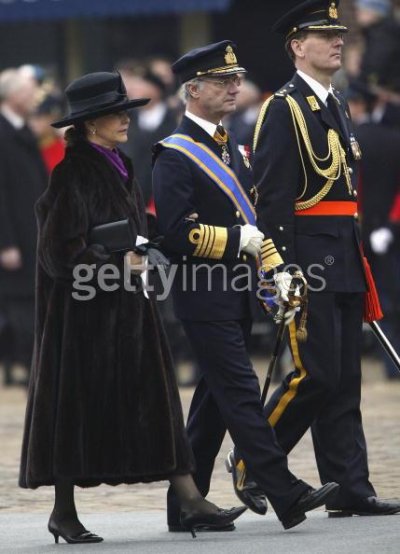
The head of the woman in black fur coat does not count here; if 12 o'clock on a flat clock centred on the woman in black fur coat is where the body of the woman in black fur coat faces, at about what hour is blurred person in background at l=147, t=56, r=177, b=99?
The blurred person in background is roughly at 9 o'clock from the woman in black fur coat.

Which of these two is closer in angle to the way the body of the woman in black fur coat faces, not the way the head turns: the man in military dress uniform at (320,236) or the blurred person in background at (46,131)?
the man in military dress uniform

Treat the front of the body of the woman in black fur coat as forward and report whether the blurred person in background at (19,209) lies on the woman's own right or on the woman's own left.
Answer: on the woman's own left

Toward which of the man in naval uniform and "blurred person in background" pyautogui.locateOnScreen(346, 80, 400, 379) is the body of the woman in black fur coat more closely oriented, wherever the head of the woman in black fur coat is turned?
the man in naval uniform

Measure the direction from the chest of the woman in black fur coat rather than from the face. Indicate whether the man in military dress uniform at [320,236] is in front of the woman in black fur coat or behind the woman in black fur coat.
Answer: in front

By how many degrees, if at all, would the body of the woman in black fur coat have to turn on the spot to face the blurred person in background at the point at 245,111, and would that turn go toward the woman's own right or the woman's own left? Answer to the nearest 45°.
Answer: approximately 90° to the woman's own left

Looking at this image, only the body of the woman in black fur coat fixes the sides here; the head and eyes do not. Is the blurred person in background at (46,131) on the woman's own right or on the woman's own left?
on the woman's own left

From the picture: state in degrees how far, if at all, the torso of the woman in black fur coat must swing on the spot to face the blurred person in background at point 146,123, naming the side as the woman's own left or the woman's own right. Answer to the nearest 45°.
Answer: approximately 90° to the woman's own left

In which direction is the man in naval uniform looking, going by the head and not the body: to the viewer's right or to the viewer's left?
to the viewer's right

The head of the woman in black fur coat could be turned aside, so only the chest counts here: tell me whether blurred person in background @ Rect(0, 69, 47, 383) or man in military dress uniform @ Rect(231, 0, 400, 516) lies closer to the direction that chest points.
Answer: the man in military dress uniform

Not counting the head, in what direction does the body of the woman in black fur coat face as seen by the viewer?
to the viewer's right
